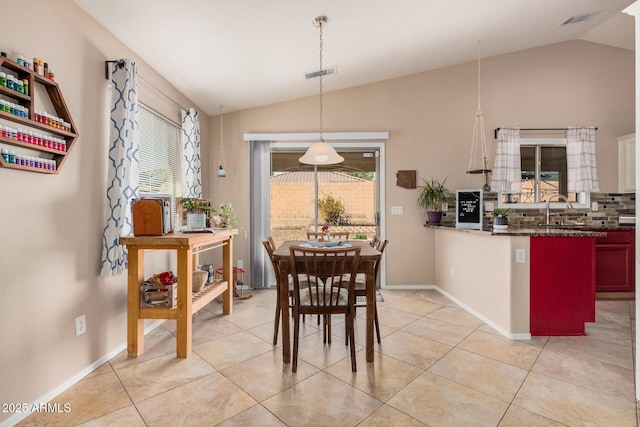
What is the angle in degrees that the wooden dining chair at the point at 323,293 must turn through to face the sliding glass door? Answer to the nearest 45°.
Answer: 0° — it already faces it

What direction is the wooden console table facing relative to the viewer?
to the viewer's right

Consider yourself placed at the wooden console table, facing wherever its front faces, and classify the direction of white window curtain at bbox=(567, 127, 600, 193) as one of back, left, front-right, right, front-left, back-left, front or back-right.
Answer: front

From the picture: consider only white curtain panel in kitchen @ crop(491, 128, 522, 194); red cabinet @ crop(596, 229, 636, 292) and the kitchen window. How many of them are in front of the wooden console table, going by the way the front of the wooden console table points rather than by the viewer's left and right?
3

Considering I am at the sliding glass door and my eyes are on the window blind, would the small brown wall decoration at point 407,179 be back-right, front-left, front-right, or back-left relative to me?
back-left

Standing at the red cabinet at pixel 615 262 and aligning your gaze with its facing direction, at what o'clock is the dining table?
The dining table is roughly at 1 o'clock from the red cabinet.

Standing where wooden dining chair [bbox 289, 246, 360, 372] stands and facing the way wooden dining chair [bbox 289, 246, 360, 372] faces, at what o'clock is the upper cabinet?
The upper cabinet is roughly at 2 o'clock from the wooden dining chair.

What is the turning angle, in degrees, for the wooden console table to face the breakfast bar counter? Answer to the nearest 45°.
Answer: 0° — it already faces it

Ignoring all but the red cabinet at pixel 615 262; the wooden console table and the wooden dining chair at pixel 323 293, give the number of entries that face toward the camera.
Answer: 1

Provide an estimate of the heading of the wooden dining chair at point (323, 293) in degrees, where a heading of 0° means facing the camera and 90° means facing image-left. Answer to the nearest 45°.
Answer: approximately 180°

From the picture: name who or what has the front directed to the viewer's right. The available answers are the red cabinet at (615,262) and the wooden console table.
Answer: the wooden console table

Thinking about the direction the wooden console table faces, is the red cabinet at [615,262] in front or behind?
in front

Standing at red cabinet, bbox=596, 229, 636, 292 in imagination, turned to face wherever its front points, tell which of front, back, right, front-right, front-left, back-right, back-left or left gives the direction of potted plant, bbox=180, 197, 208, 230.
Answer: front-right

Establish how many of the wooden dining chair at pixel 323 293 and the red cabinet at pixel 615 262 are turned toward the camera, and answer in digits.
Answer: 1

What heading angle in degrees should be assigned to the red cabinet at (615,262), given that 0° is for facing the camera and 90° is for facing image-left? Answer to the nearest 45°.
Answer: approximately 0°

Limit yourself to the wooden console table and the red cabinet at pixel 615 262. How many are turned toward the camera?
1
